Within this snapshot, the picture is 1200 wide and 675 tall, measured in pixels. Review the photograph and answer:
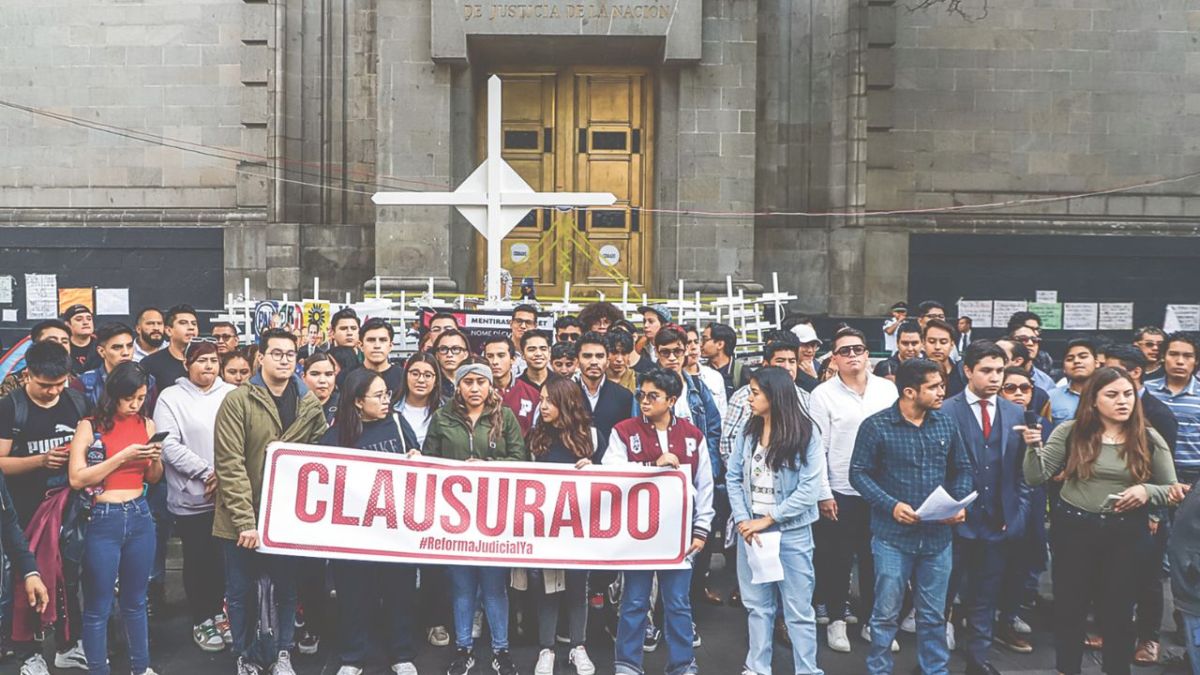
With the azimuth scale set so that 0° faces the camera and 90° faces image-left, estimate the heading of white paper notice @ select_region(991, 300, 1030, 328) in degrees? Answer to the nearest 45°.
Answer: approximately 0°

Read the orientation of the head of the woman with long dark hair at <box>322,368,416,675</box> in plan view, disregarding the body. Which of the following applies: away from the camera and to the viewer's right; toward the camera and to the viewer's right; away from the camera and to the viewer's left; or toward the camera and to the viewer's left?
toward the camera and to the viewer's right

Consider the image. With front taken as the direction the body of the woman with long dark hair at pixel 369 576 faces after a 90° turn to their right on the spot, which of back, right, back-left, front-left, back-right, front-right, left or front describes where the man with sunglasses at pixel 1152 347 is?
back

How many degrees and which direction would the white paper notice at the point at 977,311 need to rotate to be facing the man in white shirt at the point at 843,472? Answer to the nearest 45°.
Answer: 0° — it already faces them

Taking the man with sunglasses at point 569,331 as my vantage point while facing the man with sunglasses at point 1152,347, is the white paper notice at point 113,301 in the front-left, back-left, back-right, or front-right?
back-left

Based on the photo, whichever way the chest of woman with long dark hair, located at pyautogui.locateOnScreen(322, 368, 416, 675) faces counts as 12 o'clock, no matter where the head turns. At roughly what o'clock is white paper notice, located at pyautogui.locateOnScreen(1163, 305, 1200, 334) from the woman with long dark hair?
The white paper notice is roughly at 8 o'clock from the woman with long dark hair.

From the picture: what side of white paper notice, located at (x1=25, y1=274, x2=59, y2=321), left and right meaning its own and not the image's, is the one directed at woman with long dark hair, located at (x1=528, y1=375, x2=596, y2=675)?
front

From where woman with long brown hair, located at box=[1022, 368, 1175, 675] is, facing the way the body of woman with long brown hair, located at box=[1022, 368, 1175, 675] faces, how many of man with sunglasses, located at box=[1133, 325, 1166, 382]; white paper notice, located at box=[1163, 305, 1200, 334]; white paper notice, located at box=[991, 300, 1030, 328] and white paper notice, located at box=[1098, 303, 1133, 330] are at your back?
4

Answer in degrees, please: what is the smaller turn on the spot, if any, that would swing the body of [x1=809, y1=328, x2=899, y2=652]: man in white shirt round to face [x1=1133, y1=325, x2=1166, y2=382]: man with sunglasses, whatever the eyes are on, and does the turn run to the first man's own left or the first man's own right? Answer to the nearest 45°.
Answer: approximately 135° to the first man's own left
